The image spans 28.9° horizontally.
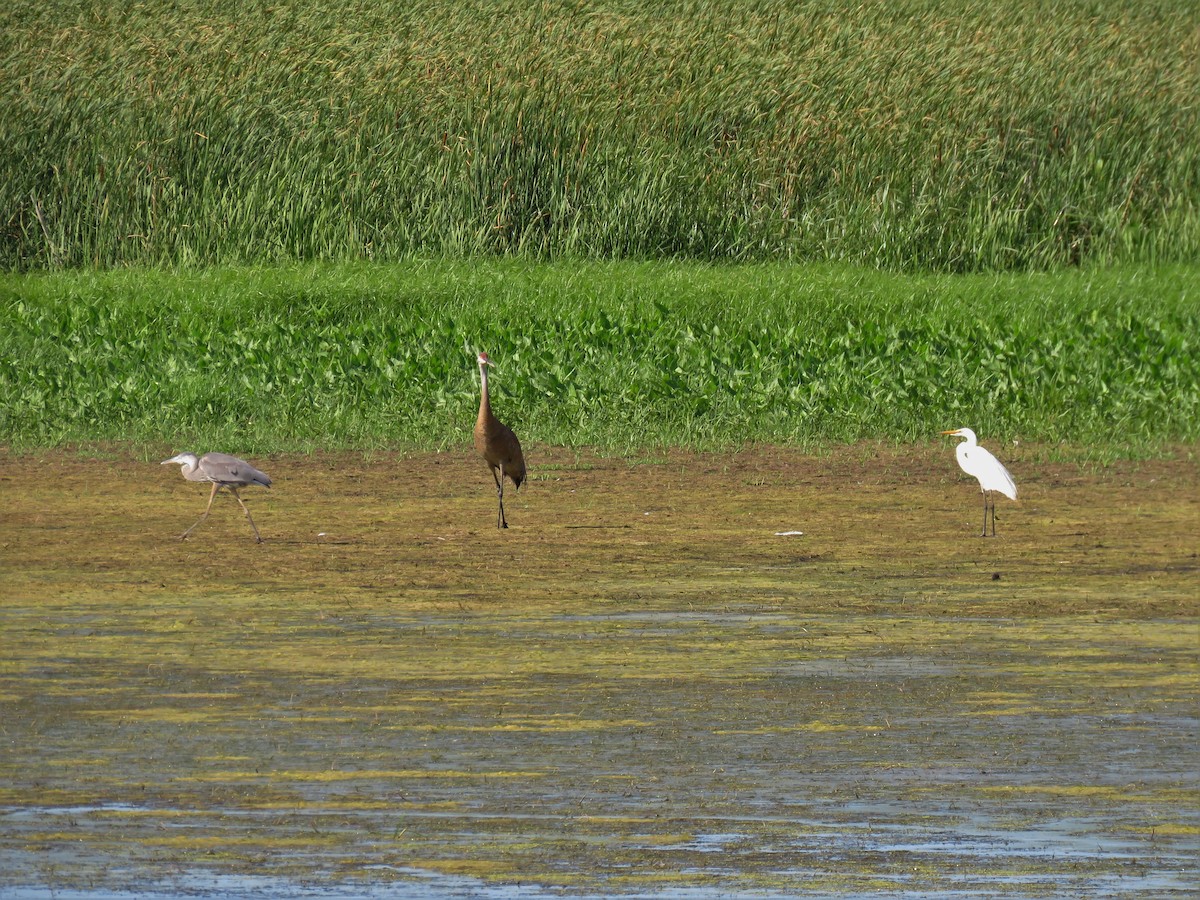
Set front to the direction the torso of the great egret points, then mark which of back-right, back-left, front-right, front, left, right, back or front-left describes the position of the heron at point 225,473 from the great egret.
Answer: front

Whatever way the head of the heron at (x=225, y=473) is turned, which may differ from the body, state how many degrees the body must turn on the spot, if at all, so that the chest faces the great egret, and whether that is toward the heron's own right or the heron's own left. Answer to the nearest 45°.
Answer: approximately 180°

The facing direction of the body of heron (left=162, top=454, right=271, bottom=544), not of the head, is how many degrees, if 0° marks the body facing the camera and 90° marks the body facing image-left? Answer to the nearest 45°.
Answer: approximately 90°

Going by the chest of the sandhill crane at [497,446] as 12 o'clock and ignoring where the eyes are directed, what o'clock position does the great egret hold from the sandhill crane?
The great egret is roughly at 8 o'clock from the sandhill crane.

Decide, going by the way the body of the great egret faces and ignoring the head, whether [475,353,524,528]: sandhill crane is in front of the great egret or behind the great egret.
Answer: in front

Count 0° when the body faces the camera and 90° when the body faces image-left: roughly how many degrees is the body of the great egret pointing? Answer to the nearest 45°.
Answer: approximately 90°

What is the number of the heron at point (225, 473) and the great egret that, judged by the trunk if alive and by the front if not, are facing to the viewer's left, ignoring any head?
2

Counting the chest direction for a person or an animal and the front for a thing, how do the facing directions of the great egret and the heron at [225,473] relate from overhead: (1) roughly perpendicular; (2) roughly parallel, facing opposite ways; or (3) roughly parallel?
roughly parallel
